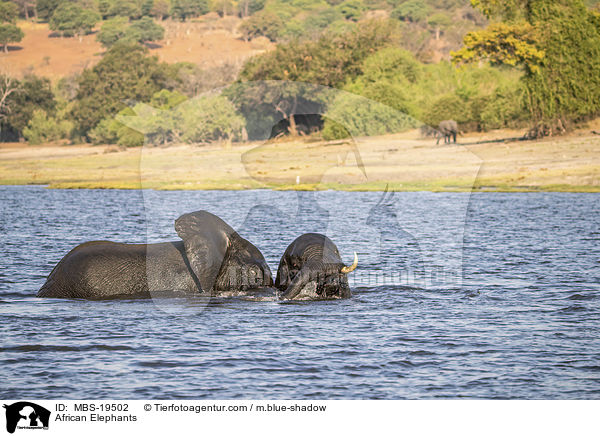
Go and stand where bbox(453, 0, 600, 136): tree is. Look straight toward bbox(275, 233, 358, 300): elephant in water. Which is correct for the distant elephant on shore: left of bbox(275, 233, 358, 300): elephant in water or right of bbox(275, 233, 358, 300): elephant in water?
right

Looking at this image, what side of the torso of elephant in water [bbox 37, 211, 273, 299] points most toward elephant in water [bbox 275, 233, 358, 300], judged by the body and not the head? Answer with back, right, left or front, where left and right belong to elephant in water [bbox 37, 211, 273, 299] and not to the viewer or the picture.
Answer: front

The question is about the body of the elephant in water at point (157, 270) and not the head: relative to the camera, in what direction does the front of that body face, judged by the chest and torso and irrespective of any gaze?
to the viewer's right

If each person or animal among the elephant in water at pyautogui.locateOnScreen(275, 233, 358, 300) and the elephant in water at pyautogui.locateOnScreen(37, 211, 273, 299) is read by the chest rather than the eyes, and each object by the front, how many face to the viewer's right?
1

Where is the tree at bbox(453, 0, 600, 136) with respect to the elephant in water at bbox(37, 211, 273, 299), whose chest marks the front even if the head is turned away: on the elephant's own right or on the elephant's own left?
on the elephant's own left

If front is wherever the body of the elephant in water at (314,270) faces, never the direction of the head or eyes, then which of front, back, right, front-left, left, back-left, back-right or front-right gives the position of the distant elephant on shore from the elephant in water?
back

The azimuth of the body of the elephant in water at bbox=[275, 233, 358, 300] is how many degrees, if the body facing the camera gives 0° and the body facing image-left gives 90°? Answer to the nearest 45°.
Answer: approximately 0°

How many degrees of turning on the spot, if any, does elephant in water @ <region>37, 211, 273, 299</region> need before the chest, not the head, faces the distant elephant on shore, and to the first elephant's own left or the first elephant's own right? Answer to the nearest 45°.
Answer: approximately 45° to the first elephant's own left
